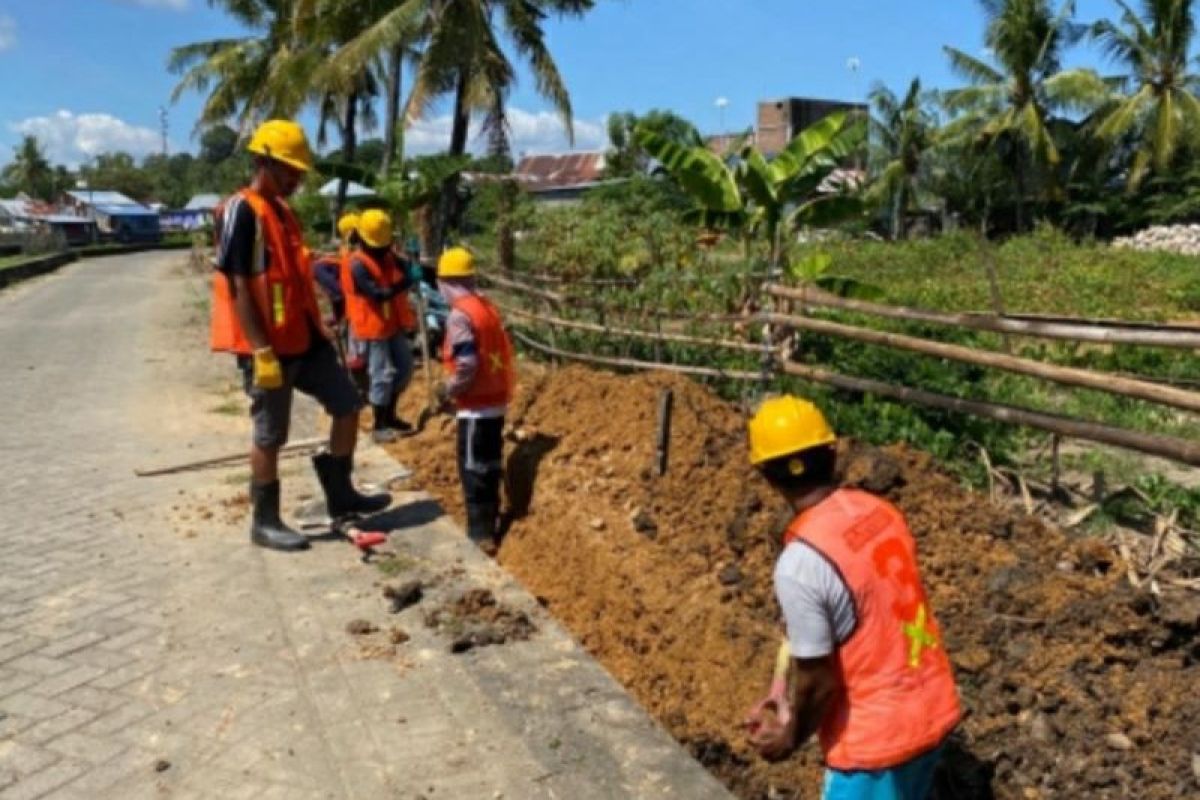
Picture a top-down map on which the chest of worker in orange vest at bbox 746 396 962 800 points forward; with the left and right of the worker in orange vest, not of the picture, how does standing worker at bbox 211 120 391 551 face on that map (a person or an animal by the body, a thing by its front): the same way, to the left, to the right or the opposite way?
to the right

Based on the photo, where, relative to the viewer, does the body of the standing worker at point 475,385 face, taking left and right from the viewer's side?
facing away from the viewer and to the left of the viewer

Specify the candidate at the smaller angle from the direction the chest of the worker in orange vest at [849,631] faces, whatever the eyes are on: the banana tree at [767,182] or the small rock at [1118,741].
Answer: the banana tree

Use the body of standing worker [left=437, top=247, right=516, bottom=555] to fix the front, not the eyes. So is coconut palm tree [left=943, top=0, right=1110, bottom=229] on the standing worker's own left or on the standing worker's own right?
on the standing worker's own right

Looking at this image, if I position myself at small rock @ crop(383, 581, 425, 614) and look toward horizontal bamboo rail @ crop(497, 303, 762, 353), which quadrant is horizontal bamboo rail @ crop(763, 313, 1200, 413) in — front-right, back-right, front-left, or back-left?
front-right

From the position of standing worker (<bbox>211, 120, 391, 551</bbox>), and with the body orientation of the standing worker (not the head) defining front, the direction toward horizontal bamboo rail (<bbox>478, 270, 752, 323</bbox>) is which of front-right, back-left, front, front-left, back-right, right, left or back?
front-left

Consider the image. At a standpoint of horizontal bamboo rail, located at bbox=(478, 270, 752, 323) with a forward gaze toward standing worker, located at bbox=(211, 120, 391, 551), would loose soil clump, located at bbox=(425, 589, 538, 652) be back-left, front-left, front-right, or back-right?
front-left

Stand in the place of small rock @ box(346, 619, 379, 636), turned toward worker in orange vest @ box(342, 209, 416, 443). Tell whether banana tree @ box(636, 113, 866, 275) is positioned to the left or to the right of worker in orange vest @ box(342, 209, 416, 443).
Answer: right

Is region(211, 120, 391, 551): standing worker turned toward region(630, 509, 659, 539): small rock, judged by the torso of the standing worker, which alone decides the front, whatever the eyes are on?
yes

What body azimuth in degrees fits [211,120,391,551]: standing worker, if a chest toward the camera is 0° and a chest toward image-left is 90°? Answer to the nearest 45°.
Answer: approximately 270°

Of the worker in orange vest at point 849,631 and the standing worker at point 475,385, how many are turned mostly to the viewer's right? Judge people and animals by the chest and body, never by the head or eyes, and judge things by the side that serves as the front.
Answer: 0

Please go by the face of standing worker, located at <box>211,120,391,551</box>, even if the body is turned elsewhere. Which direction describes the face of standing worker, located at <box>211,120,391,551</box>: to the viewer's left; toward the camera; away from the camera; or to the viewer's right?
to the viewer's right
